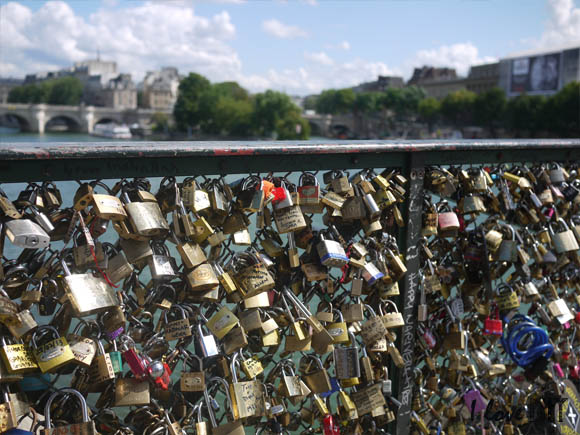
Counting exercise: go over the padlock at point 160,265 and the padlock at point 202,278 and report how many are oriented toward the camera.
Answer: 2

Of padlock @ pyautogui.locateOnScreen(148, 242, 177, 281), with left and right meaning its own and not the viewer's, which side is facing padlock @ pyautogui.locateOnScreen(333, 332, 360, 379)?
left

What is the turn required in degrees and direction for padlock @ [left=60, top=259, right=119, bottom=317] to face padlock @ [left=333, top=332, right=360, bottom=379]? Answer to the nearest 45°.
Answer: approximately 90° to its left

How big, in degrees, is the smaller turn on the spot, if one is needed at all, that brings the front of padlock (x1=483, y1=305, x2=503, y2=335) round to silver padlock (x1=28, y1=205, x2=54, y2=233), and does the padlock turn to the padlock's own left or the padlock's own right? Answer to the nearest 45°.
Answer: approximately 45° to the padlock's own right

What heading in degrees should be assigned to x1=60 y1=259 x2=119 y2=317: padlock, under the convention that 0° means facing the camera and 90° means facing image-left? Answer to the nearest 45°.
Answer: approximately 0°

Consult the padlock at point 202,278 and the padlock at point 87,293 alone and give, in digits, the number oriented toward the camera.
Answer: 2
